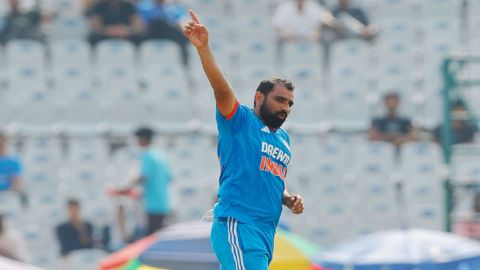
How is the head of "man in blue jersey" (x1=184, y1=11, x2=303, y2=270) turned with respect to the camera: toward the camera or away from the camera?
toward the camera

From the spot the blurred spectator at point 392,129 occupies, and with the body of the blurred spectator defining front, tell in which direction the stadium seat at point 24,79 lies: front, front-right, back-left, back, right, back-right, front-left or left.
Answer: right

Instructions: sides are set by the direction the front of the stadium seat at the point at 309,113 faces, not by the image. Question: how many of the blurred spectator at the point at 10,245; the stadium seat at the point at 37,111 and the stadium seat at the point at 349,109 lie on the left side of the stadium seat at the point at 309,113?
1

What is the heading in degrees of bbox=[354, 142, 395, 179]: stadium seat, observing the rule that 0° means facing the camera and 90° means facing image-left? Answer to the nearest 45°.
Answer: approximately 0°

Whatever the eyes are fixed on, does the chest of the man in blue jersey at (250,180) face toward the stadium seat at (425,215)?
no

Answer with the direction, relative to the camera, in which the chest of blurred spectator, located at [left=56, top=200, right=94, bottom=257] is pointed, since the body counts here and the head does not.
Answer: toward the camera

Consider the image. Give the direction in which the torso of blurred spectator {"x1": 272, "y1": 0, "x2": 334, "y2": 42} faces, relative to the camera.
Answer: toward the camera

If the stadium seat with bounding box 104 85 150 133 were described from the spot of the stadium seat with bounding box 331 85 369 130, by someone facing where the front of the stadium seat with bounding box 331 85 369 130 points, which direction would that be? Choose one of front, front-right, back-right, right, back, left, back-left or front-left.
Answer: right

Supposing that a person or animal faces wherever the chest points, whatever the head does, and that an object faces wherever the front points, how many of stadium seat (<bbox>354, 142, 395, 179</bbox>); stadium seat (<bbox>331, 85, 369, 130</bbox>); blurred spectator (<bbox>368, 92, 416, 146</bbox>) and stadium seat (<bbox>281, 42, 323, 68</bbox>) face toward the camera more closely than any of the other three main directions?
4

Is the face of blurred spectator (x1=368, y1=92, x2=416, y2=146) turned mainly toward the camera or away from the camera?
toward the camera

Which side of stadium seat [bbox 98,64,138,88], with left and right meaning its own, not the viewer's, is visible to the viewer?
front

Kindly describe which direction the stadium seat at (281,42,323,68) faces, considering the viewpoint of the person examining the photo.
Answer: facing the viewer

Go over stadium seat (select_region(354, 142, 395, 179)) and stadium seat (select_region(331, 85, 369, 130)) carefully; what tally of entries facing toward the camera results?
2

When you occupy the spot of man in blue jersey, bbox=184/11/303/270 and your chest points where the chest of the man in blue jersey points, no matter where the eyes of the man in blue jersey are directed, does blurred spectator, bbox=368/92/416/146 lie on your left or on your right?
on your left

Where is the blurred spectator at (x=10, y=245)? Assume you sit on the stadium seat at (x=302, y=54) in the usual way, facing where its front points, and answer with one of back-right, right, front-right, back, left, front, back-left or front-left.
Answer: front-right

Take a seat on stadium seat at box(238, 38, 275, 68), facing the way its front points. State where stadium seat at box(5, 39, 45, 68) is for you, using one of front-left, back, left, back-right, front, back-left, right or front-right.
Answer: right
